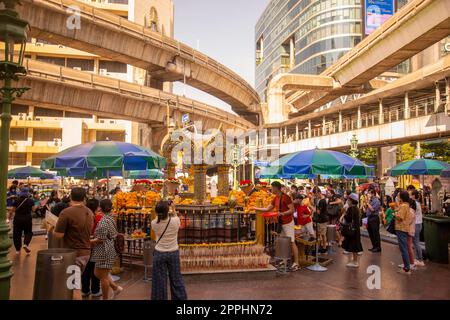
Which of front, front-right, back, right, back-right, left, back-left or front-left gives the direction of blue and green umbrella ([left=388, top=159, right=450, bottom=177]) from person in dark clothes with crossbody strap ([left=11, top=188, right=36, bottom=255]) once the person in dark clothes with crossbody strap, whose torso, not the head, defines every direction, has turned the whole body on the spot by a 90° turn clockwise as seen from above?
front

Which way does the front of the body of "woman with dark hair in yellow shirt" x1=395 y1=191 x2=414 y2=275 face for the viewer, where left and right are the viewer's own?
facing to the left of the viewer

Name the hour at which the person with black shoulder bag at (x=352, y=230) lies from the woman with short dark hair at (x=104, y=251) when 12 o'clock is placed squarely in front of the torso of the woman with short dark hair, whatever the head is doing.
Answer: The person with black shoulder bag is roughly at 4 o'clock from the woman with short dark hair.

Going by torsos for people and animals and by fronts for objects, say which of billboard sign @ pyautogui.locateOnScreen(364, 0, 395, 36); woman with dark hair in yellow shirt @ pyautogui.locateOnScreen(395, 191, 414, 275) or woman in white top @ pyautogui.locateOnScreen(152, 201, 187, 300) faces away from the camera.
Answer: the woman in white top

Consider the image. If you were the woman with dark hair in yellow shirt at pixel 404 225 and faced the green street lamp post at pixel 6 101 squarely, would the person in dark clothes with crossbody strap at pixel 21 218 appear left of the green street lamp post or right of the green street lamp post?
right

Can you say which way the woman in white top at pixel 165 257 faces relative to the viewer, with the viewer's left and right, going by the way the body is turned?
facing away from the viewer

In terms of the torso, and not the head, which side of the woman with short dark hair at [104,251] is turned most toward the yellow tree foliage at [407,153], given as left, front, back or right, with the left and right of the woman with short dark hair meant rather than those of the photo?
right
